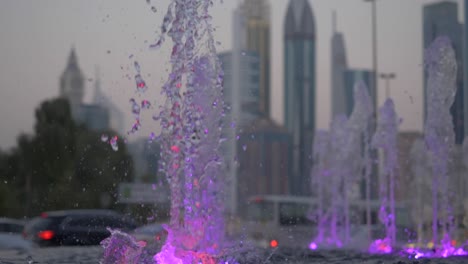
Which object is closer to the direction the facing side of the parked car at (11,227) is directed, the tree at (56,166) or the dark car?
the dark car

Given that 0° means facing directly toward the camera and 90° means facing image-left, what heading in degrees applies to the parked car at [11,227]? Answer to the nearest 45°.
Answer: approximately 270°

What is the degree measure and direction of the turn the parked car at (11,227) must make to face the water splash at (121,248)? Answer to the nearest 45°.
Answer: approximately 90° to its right

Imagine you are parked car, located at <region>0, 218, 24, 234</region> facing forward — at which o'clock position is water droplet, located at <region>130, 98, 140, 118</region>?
The water droplet is roughly at 3 o'clock from the parked car.

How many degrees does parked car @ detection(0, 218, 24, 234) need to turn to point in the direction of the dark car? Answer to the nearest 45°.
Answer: approximately 45° to its right
